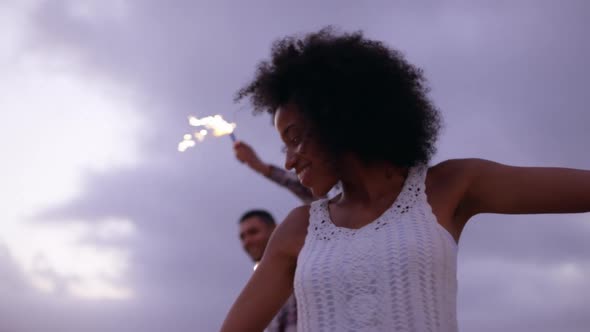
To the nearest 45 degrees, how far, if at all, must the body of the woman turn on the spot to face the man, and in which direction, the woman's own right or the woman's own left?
approximately 180°

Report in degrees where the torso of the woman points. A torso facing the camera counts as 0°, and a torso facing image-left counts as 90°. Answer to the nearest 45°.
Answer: approximately 0°

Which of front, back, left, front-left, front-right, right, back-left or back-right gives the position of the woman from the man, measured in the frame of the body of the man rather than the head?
front-left

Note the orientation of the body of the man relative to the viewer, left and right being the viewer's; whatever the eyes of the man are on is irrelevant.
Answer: facing the viewer and to the left of the viewer

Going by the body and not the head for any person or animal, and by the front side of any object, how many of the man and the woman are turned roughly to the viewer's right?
0
